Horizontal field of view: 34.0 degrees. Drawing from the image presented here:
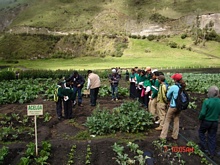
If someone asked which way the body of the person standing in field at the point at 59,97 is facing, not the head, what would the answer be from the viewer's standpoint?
to the viewer's right

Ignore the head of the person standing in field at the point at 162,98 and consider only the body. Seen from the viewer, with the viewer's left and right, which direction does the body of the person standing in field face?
facing to the left of the viewer

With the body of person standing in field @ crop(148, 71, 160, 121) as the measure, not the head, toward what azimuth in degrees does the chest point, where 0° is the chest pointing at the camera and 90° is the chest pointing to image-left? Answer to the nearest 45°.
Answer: approximately 90°

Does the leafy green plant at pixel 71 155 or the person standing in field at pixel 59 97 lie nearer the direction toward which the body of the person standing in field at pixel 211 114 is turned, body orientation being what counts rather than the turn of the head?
the person standing in field
